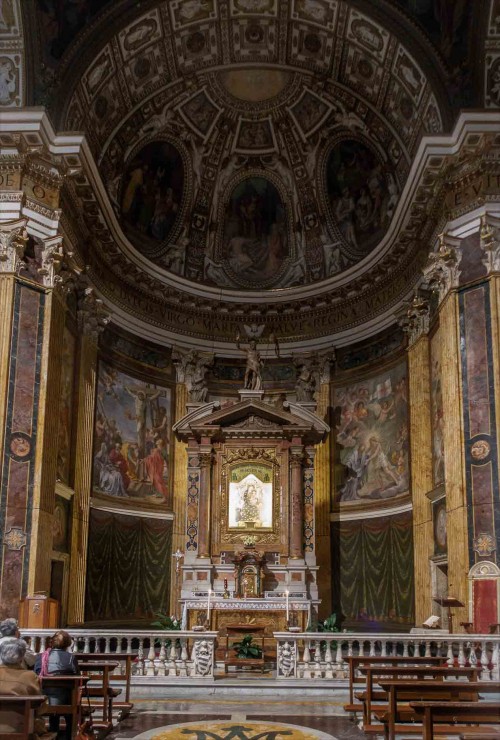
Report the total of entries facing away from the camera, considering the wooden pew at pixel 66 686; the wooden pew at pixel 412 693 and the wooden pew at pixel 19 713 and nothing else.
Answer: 3

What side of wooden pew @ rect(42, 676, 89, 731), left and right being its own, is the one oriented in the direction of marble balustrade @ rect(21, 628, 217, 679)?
front

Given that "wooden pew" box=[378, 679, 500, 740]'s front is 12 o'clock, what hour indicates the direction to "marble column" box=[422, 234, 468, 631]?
The marble column is roughly at 12 o'clock from the wooden pew.

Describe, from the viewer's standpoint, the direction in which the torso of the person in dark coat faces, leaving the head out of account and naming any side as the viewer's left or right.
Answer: facing away from the viewer

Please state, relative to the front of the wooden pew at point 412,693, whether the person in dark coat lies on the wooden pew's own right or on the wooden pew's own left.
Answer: on the wooden pew's own left

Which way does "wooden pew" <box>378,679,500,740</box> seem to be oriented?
away from the camera

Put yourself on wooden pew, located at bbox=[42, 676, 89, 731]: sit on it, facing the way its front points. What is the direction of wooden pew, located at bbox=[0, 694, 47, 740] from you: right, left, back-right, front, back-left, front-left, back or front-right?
back

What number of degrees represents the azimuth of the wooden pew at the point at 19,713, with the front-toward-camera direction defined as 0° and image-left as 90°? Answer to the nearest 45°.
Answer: approximately 180°

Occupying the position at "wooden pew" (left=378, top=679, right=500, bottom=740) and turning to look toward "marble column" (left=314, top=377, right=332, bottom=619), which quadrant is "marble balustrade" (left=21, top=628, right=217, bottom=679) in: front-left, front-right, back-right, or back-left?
front-left

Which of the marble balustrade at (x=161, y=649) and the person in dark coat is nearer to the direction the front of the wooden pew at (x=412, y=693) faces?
the marble balustrade

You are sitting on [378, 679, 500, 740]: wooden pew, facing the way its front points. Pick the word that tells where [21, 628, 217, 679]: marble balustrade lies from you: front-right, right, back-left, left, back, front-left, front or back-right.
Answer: front-left

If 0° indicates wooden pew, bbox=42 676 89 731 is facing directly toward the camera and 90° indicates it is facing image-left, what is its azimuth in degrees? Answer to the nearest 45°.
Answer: approximately 180°

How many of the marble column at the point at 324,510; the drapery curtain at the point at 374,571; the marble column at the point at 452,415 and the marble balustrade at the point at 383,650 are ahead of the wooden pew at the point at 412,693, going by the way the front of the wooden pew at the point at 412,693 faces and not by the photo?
4

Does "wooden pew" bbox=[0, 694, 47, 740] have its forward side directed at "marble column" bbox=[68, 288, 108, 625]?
yes

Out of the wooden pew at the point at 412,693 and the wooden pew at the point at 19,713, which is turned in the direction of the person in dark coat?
the wooden pew at the point at 19,713
